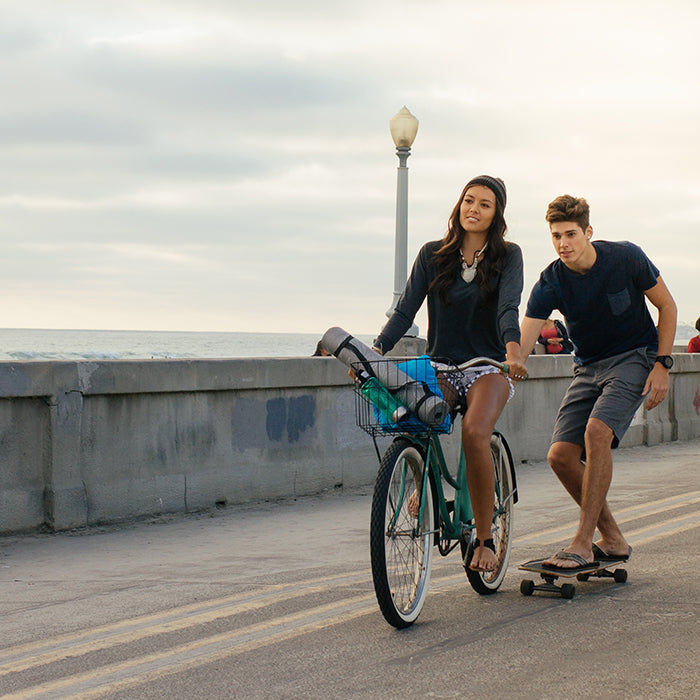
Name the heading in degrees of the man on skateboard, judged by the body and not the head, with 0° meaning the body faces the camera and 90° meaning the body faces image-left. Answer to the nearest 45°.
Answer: approximately 45°

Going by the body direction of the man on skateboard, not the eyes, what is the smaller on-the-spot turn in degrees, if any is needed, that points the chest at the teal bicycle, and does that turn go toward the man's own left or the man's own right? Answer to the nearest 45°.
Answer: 0° — they already face it

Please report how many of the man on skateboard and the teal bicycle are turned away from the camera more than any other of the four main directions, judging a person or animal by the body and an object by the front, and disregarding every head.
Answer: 0

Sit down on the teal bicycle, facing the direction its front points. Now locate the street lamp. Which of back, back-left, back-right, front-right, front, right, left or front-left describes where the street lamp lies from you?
back-right

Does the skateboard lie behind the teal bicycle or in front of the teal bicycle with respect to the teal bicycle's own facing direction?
behind

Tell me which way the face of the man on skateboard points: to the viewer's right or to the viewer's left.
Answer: to the viewer's left

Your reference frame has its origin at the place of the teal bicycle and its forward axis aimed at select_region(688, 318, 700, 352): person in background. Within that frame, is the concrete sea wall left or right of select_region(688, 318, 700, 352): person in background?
left

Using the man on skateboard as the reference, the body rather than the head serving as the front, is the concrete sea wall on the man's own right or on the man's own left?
on the man's own right
